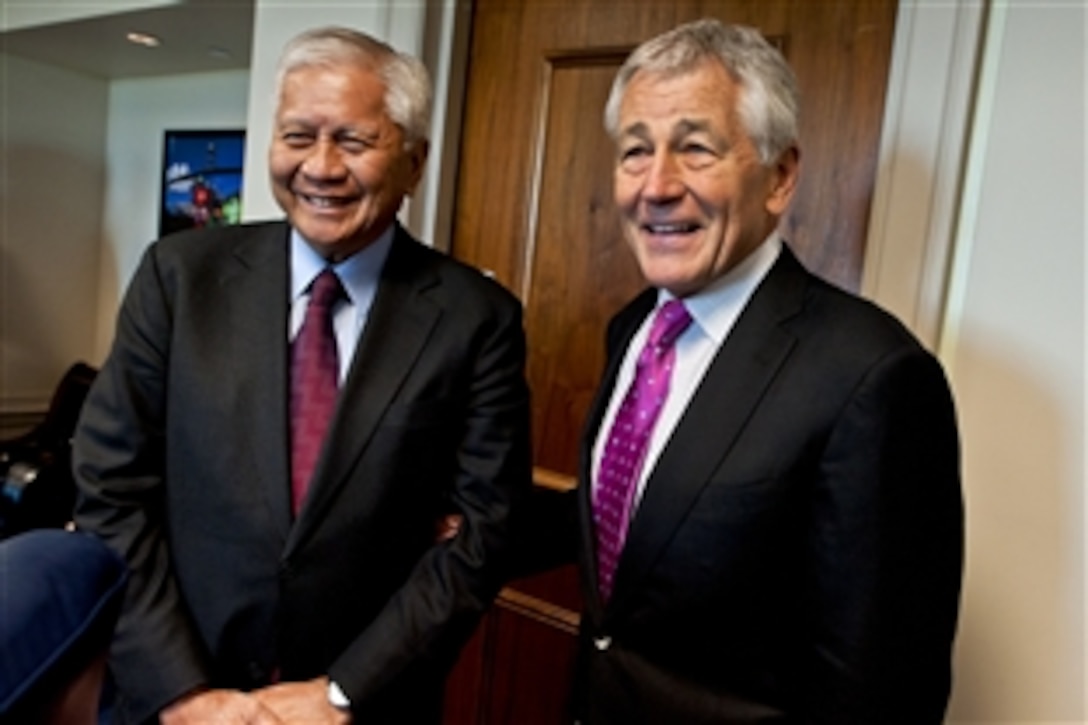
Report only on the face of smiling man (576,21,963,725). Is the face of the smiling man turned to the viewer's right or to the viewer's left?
to the viewer's left

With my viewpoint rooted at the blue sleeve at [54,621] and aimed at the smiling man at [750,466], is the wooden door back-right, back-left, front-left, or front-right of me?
front-left

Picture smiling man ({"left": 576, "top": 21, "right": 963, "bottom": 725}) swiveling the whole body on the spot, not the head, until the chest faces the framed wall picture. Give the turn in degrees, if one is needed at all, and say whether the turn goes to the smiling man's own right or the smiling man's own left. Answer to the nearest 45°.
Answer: approximately 90° to the smiling man's own right

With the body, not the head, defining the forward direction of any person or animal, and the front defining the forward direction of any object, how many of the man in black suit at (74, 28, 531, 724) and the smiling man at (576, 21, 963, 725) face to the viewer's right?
0

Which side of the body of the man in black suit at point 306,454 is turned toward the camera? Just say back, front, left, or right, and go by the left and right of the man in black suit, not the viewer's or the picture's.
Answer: front

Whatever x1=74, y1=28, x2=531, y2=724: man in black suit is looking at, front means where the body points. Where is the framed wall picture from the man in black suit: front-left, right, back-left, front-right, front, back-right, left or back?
back

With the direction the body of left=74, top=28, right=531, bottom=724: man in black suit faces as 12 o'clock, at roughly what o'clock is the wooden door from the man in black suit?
The wooden door is roughly at 7 o'clock from the man in black suit.

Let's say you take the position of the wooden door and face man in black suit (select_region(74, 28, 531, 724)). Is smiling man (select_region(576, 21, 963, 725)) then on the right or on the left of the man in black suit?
left

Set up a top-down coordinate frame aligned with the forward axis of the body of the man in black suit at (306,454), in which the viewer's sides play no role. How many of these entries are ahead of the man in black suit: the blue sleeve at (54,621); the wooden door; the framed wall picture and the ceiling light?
1

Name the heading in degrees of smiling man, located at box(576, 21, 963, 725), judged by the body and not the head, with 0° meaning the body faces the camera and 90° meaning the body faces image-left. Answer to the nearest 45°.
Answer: approximately 45°
